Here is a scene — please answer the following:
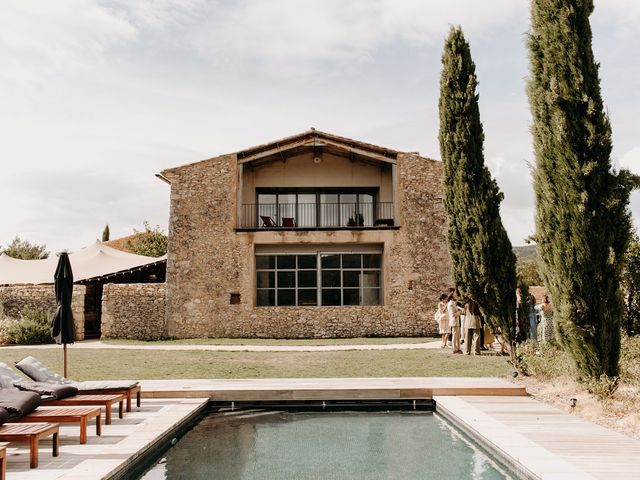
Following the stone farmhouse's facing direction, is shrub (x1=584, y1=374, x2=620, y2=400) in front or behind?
in front

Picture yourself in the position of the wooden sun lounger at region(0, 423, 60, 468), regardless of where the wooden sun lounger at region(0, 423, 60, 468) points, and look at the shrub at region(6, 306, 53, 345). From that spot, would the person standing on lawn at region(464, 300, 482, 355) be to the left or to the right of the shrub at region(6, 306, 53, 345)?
right

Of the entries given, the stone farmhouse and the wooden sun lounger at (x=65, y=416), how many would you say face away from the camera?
0

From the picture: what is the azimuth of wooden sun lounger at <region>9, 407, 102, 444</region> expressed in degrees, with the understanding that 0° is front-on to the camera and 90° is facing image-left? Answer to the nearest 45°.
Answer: approximately 270°

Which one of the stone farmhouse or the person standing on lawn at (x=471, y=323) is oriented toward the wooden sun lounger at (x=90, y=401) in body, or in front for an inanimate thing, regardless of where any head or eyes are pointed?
the stone farmhouse

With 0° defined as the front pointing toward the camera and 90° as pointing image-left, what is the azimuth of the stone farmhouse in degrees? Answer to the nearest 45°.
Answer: approximately 0°

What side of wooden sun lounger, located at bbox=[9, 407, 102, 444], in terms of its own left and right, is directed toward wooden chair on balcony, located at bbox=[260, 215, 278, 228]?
left

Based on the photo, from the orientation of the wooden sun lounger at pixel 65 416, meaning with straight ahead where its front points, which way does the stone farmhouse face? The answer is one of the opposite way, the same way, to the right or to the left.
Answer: to the right
